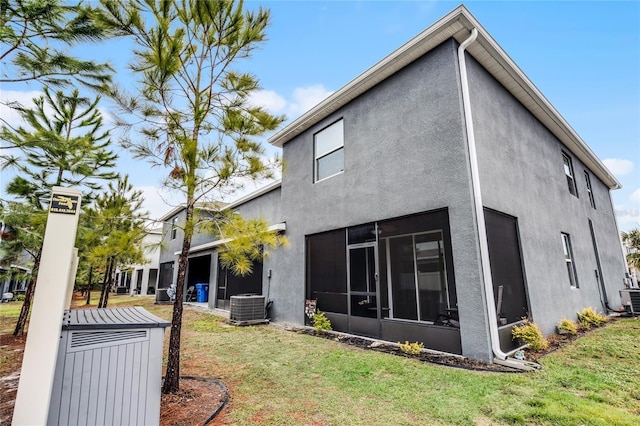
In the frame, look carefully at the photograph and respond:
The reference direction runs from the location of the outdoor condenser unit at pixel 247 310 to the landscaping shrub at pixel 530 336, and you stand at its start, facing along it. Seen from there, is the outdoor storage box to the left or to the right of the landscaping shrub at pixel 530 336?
right

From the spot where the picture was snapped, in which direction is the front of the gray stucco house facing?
facing away from the viewer and to the right of the viewer

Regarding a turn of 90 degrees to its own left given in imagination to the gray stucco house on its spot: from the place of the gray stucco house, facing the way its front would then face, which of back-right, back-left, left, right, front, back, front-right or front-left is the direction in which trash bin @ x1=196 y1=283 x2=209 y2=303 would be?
front

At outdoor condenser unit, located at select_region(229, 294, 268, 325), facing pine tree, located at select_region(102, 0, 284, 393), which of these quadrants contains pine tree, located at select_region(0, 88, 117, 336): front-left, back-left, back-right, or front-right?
front-right

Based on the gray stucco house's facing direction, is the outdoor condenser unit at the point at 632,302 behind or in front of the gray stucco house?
in front

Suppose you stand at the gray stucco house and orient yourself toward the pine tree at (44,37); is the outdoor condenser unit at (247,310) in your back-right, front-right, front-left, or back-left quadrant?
front-right

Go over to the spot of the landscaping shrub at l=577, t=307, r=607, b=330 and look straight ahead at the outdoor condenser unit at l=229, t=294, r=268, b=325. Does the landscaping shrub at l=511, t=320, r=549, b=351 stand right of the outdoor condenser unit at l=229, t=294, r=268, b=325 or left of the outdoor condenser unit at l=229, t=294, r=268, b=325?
left

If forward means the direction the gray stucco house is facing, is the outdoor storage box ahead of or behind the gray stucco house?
behind

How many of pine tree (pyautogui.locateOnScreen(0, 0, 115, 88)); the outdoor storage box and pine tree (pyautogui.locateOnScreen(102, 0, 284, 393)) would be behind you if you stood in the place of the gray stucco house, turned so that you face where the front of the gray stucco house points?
3

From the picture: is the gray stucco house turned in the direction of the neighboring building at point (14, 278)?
no

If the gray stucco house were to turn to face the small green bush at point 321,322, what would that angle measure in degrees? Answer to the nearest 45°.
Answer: approximately 135° to its left
